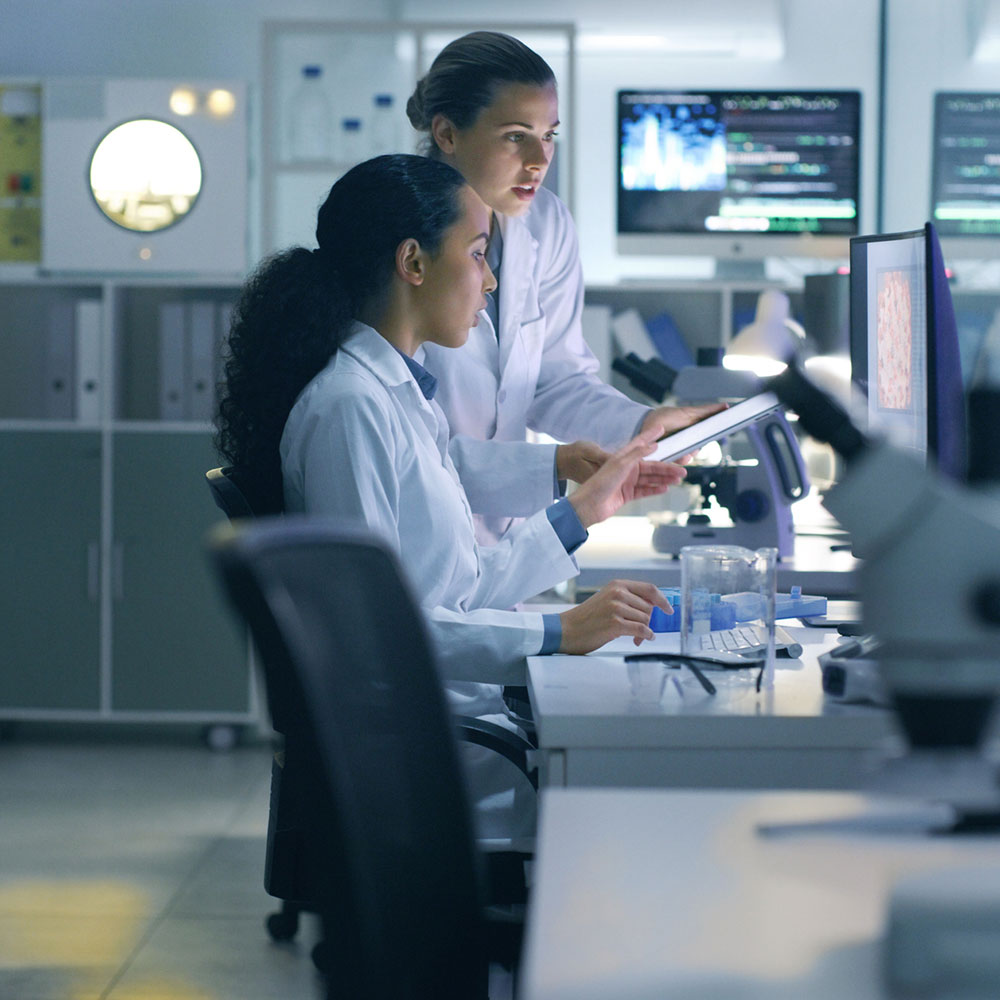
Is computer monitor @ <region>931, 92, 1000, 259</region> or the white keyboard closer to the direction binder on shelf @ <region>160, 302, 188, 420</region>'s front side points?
the white keyboard

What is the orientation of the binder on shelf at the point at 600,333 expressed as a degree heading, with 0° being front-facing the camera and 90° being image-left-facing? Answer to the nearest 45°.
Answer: approximately 0°

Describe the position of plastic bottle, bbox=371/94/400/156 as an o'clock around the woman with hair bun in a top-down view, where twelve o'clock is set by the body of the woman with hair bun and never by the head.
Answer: The plastic bottle is roughly at 7 o'clock from the woman with hair bun.

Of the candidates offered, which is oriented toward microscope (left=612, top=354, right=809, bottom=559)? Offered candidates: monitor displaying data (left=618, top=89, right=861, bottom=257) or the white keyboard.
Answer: the monitor displaying data

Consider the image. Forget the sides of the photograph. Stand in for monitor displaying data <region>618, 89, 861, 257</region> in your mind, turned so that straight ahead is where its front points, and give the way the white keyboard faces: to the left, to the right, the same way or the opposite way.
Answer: to the right

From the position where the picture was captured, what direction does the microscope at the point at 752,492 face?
facing to the left of the viewer

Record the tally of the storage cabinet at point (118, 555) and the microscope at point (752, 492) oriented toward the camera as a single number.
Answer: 1

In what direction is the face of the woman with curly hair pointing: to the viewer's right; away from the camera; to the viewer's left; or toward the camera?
to the viewer's right

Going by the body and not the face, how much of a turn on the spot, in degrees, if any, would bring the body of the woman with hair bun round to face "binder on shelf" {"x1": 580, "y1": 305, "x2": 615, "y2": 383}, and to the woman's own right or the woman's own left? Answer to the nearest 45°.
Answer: approximately 135° to the woman's own left

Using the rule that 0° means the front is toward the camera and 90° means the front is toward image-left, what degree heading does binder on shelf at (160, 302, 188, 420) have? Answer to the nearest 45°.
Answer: approximately 0°

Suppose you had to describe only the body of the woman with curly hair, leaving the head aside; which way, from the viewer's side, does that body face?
to the viewer's right

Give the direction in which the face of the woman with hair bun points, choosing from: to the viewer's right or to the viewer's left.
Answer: to the viewer's right
